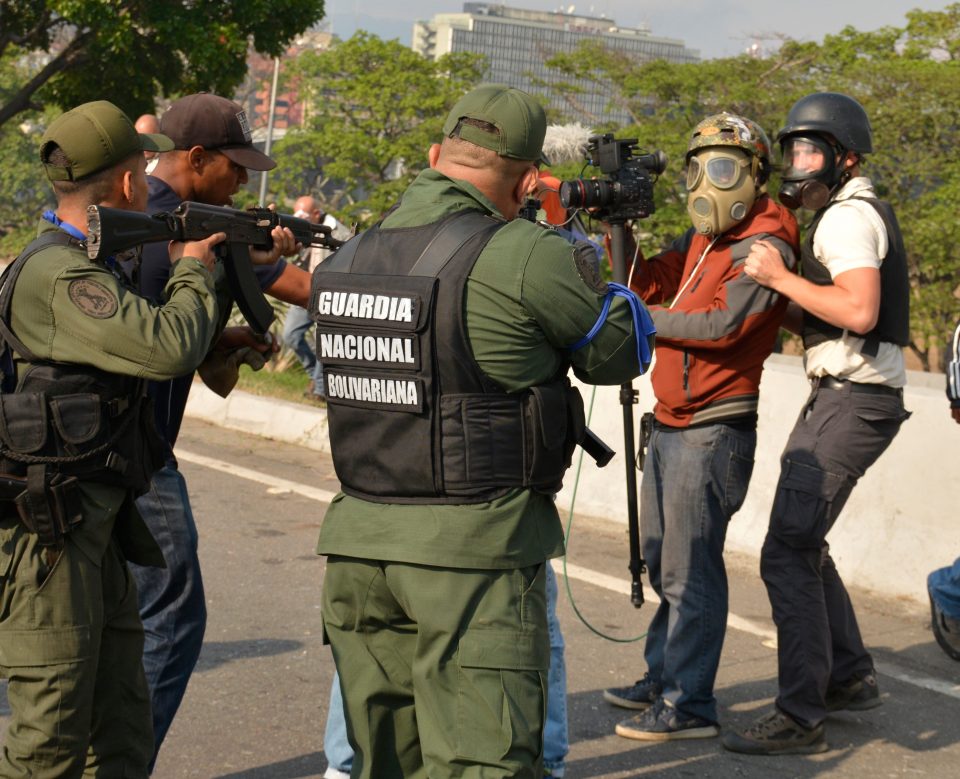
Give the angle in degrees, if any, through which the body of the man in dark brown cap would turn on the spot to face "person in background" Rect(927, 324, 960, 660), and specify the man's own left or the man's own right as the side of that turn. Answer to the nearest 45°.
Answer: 0° — they already face them

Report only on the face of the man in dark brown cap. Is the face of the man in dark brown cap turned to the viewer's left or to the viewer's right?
to the viewer's right

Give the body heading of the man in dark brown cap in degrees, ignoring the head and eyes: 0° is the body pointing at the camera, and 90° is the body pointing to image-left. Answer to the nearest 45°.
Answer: approximately 270°
